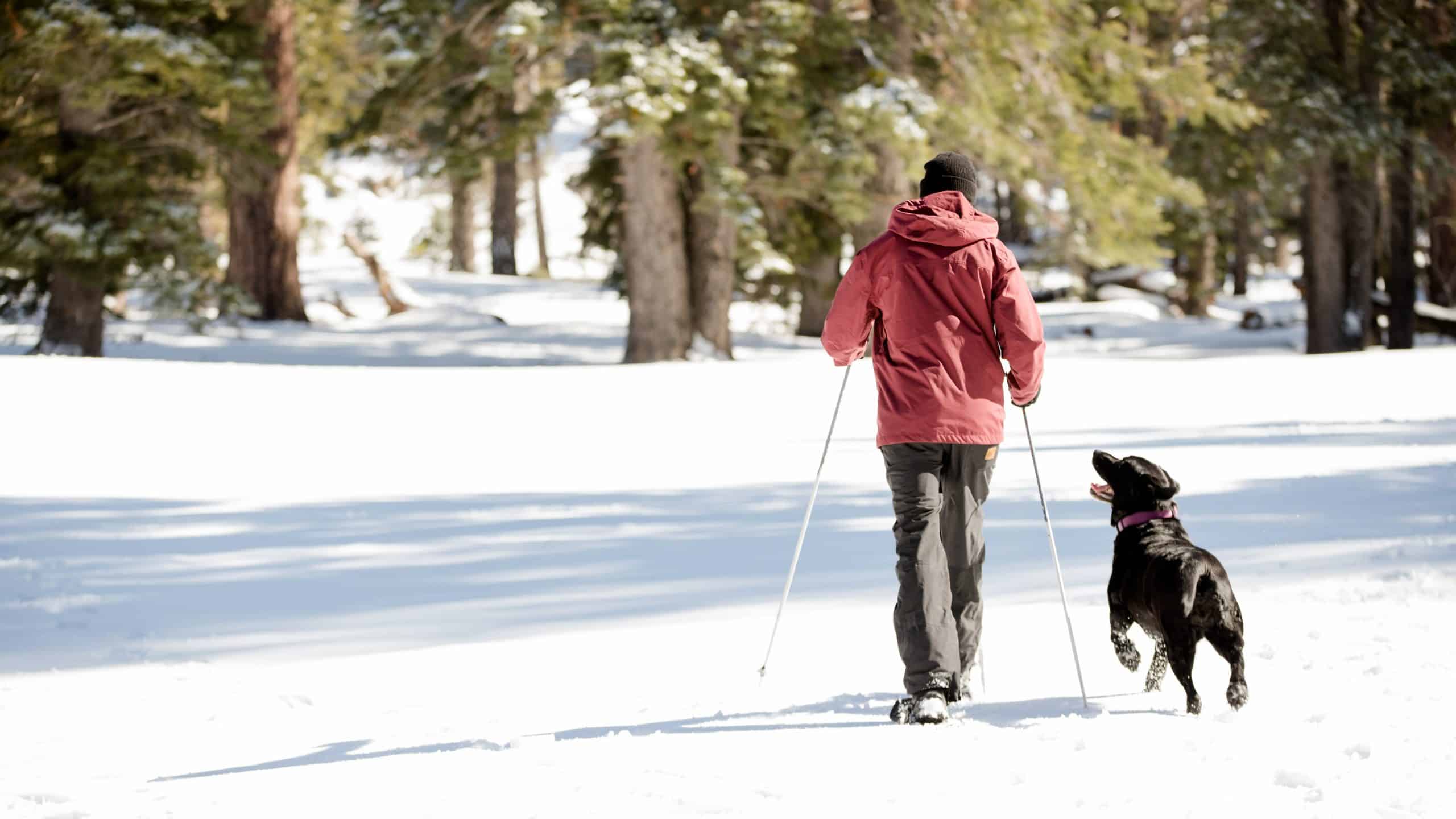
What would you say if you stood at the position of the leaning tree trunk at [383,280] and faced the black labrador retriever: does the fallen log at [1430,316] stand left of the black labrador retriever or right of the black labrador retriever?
left

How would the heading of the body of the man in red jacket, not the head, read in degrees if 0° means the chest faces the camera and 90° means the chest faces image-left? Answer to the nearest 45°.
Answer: approximately 180°

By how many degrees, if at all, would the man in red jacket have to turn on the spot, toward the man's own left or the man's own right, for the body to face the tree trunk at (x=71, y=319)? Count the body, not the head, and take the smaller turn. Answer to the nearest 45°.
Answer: approximately 45° to the man's own left

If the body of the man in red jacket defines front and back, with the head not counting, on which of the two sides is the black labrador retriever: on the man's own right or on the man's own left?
on the man's own right

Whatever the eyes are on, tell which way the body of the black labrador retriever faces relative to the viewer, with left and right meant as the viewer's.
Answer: facing away from the viewer and to the left of the viewer

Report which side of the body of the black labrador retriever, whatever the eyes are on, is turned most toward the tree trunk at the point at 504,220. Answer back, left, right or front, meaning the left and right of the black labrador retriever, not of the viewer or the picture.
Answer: front

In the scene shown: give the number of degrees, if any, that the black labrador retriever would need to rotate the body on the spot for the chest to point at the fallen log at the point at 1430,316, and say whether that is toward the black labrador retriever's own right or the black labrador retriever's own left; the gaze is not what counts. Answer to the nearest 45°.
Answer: approximately 45° to the black labrador retriever's own right

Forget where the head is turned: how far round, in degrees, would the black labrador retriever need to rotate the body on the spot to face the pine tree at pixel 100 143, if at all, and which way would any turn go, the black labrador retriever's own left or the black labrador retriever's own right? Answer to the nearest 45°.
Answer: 0° — it already faces it

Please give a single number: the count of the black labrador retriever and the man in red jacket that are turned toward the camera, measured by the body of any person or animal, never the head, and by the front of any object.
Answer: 0

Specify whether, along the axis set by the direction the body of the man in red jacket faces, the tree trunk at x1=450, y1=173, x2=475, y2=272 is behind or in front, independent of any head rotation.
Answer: in front

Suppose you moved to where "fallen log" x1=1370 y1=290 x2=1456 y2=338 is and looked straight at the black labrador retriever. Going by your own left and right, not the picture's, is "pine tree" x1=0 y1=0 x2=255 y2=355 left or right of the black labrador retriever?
right

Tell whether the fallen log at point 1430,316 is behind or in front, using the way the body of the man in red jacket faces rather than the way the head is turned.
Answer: in front
